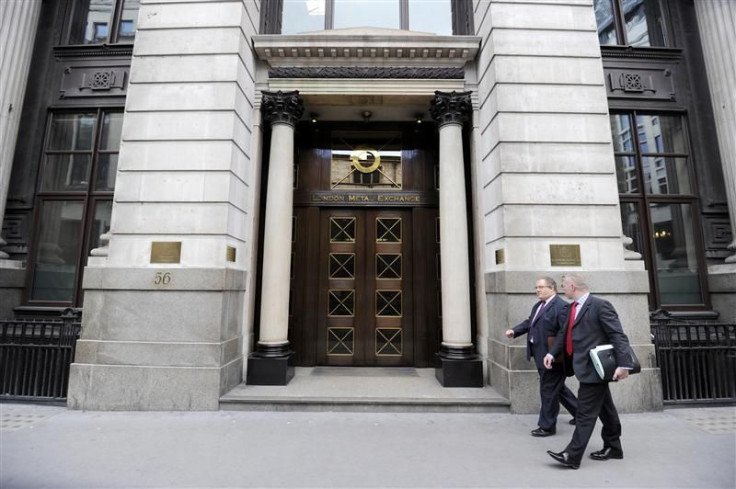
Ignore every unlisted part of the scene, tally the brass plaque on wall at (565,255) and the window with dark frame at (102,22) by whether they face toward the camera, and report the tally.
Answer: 2

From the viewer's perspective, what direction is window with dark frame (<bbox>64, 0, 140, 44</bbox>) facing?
toward the camera

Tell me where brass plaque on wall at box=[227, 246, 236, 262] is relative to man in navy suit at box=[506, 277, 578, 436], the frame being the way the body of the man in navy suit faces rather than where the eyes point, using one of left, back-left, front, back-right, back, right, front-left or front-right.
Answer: front-right

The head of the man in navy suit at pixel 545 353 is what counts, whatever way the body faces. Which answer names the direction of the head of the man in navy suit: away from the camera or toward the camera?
toward the camera

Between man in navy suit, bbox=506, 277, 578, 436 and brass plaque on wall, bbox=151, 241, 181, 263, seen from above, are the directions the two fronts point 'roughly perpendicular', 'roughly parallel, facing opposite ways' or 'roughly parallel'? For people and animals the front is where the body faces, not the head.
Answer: roughly perpendicular

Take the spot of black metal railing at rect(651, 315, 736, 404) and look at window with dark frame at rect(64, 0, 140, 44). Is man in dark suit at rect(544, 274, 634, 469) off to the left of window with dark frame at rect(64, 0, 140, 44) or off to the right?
left

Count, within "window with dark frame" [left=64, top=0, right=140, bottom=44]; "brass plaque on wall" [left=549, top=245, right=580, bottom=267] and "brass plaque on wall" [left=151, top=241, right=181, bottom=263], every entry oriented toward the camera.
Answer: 3

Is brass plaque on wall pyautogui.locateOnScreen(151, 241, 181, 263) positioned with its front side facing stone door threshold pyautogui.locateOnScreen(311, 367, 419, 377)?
no

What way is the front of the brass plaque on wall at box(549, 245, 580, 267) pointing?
toward the camera

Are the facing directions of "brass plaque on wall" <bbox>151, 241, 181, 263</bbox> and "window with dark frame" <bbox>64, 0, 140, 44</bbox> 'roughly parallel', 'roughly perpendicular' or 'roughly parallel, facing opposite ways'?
roughly parallel

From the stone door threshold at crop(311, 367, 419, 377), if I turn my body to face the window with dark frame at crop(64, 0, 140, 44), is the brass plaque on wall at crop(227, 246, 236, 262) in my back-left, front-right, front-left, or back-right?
front-left

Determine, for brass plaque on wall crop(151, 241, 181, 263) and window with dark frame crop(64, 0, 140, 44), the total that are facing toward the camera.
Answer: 2
